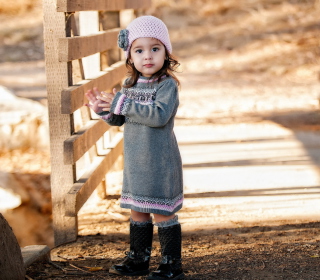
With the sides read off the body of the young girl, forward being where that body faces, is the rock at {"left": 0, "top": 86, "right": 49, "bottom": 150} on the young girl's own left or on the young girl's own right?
on the young girl's own right

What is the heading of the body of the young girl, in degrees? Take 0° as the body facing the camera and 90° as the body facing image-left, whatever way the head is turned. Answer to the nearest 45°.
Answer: approximately 45°

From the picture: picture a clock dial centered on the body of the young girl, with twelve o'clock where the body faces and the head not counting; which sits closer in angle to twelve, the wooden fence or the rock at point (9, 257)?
the rock

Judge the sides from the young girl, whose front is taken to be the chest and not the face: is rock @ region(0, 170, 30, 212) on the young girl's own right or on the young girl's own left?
on the young girl's own right

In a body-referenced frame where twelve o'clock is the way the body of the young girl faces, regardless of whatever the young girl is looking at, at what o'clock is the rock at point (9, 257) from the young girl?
The rock is roughly at 1 o'clock from the young girl.

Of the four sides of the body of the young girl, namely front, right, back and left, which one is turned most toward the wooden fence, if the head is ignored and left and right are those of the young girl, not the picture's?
right
